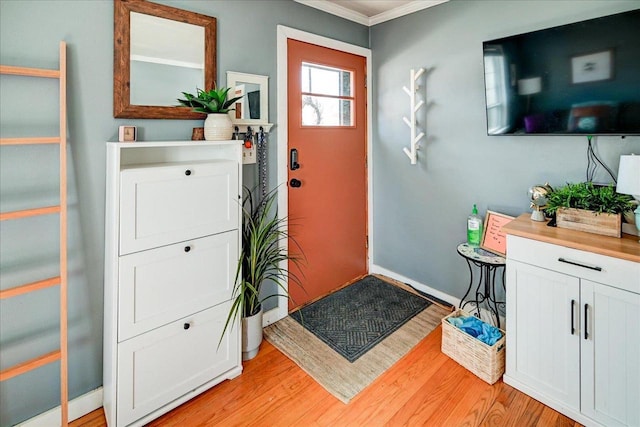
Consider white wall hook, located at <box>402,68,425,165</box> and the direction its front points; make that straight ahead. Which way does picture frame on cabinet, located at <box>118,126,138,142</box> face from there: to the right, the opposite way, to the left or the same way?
to the left

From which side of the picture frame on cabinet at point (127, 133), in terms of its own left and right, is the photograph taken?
front

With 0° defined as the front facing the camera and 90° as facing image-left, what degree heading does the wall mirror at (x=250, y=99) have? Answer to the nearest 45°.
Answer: approximately 315°

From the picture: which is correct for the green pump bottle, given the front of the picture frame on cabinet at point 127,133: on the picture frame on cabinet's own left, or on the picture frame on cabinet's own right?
on the picture frame on cabinet's own left

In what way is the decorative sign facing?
toward the camera

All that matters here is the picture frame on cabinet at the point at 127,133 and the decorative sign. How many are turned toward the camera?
2

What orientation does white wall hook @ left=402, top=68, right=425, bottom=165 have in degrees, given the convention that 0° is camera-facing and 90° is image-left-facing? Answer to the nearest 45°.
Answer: approximately 45°

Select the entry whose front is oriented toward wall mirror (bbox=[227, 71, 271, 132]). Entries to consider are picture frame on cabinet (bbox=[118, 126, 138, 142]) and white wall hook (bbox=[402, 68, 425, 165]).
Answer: the white wall hook
